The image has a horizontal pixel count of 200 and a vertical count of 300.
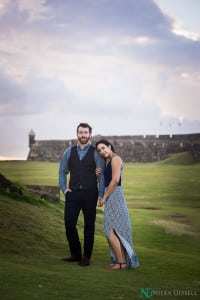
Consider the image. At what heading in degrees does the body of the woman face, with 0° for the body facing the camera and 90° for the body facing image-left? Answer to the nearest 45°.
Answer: approximately 90°

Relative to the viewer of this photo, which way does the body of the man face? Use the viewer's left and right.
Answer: facing the viewer

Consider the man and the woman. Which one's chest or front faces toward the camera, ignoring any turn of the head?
the man

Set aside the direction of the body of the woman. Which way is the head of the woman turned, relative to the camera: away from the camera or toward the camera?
toward the camera
